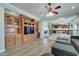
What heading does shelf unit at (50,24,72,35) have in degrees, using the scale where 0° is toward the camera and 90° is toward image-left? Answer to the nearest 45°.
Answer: approximately 0°
